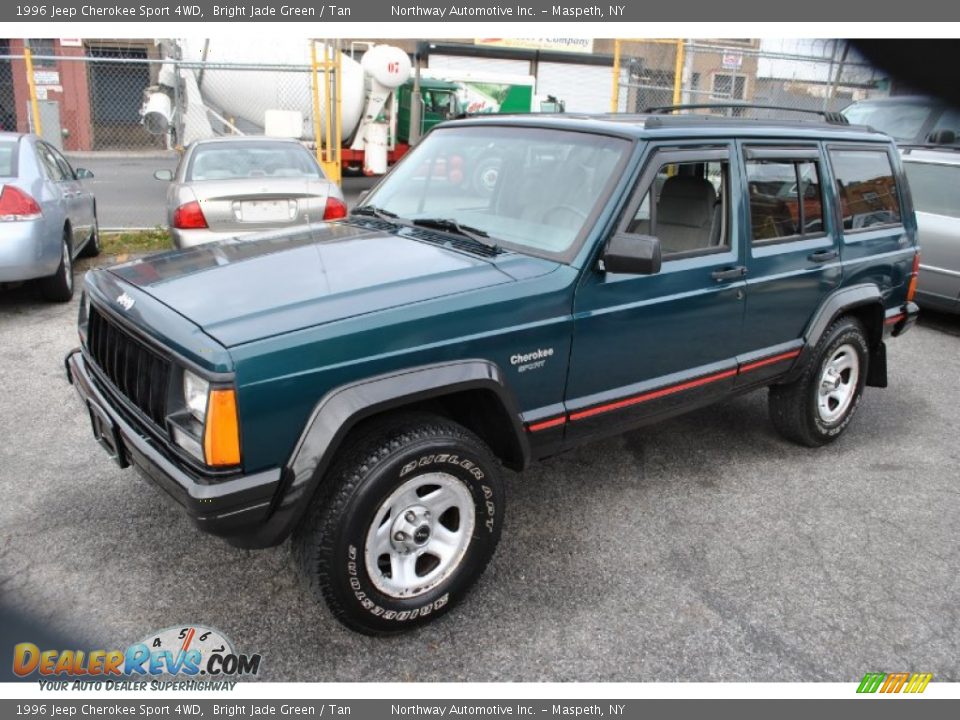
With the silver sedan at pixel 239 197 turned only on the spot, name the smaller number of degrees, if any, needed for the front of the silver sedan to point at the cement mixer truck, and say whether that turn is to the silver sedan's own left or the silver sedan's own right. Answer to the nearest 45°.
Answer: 0° — it already faces it

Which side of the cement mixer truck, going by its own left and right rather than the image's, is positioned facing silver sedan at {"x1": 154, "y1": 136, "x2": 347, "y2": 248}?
right

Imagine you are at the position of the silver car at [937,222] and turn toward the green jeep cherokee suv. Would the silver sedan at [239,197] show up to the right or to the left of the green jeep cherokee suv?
right

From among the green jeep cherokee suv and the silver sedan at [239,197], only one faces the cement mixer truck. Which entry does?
the silver sedan

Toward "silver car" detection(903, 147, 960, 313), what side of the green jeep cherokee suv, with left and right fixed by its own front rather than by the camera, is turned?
back

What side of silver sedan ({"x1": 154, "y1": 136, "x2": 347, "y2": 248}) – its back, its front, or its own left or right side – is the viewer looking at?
back

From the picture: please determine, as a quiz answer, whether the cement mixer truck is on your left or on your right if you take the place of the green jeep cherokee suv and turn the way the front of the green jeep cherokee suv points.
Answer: on your right

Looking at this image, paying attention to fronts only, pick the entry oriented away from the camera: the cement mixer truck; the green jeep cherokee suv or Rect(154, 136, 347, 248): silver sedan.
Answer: the silver sedan

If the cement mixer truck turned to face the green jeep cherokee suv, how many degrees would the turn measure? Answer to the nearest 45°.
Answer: approximately 90° to its right

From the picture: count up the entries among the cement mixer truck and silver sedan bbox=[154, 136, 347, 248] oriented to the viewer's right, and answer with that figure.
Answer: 1

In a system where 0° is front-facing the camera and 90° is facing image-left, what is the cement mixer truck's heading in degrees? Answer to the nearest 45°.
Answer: approximately 270°

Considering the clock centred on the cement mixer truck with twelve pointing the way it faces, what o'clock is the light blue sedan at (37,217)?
The light blue sedan is roughly at 3 o'clock from the cement mixer truck.
